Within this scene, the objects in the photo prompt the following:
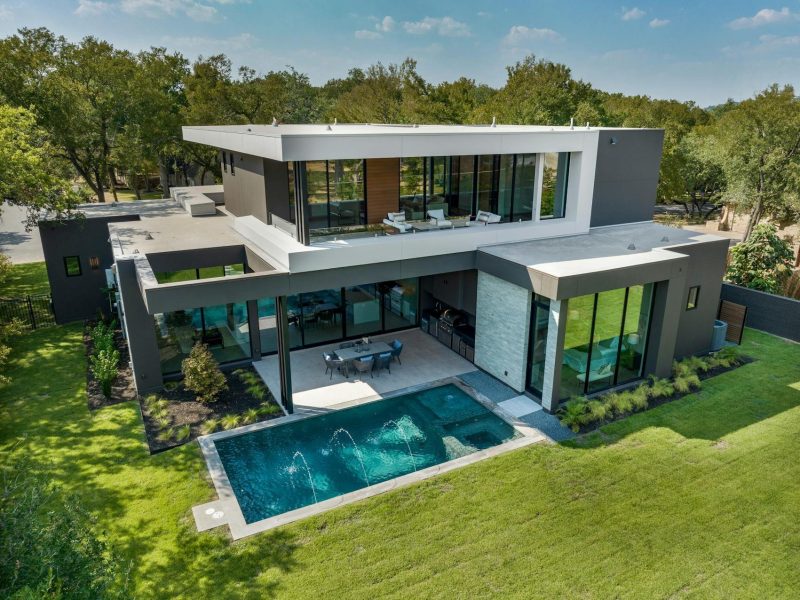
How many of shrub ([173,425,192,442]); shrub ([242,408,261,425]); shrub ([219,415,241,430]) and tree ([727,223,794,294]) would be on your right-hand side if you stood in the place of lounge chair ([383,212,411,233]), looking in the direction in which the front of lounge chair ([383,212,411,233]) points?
3

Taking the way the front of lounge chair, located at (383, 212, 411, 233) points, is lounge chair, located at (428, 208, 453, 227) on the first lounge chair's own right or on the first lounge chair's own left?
on the first lounge chair's own left

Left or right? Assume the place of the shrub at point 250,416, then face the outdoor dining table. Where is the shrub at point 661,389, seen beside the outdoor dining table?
right

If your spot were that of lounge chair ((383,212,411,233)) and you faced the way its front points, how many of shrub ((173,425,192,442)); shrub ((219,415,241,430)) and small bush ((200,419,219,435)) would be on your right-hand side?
3

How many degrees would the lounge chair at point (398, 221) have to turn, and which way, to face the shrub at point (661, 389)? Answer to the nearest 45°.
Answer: approximately 45° to its left

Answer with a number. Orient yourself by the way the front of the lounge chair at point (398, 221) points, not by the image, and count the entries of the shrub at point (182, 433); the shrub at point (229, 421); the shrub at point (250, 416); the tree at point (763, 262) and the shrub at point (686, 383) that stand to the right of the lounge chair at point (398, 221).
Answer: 3

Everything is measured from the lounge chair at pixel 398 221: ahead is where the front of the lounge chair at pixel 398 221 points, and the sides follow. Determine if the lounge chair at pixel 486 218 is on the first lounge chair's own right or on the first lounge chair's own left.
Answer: on the first lounge chair's own left

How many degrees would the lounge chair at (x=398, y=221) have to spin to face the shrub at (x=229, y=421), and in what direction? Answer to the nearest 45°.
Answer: approximately 90° to its right

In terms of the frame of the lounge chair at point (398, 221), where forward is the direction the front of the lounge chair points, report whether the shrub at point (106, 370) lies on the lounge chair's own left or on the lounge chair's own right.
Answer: on the lounge chair's own right

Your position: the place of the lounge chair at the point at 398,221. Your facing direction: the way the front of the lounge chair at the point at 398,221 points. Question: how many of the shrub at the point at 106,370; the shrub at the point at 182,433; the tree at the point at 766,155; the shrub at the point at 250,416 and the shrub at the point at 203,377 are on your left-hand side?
1

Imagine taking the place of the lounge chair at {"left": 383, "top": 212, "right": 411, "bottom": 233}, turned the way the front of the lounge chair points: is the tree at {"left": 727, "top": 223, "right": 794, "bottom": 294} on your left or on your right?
on your left

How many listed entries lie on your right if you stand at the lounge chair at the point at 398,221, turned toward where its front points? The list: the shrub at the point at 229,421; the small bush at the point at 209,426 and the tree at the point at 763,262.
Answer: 2

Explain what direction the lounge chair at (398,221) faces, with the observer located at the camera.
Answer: facing the viewer and to the right of the viewer

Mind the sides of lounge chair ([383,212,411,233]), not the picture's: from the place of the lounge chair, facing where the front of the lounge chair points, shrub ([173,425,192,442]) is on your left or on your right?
on your right

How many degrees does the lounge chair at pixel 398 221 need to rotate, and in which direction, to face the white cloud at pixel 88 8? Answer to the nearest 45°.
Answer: approximately 180°
